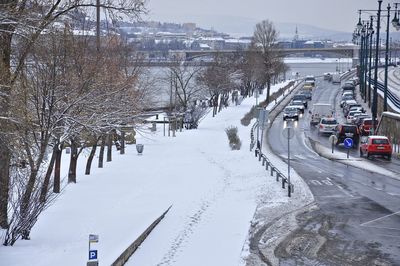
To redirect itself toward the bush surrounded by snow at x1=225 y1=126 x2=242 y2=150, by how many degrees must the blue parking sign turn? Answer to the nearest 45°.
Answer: approximately 180°

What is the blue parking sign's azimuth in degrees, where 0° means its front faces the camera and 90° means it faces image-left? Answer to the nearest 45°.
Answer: approximately 0°

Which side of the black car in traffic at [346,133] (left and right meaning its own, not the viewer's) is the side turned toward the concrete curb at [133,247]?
back

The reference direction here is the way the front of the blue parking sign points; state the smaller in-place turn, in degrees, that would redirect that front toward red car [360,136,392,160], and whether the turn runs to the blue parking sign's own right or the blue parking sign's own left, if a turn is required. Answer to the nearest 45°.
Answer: approximately 135° to the blue parking sign's own left

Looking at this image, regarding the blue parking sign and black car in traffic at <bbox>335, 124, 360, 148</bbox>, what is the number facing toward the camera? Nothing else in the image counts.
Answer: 1

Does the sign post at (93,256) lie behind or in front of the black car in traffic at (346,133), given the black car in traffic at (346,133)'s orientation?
behind

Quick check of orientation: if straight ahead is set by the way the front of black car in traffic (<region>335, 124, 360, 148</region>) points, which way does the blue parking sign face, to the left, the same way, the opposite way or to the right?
the opposite way

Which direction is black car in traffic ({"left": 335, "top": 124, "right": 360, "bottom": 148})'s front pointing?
away from the camera

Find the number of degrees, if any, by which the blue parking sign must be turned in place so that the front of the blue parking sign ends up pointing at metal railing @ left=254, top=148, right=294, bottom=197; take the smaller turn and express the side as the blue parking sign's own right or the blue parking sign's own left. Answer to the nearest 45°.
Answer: approximately 135° to the blue parking sign's own left

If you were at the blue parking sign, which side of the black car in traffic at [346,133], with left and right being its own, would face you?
back

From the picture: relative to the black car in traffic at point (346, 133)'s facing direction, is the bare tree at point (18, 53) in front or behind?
behind
